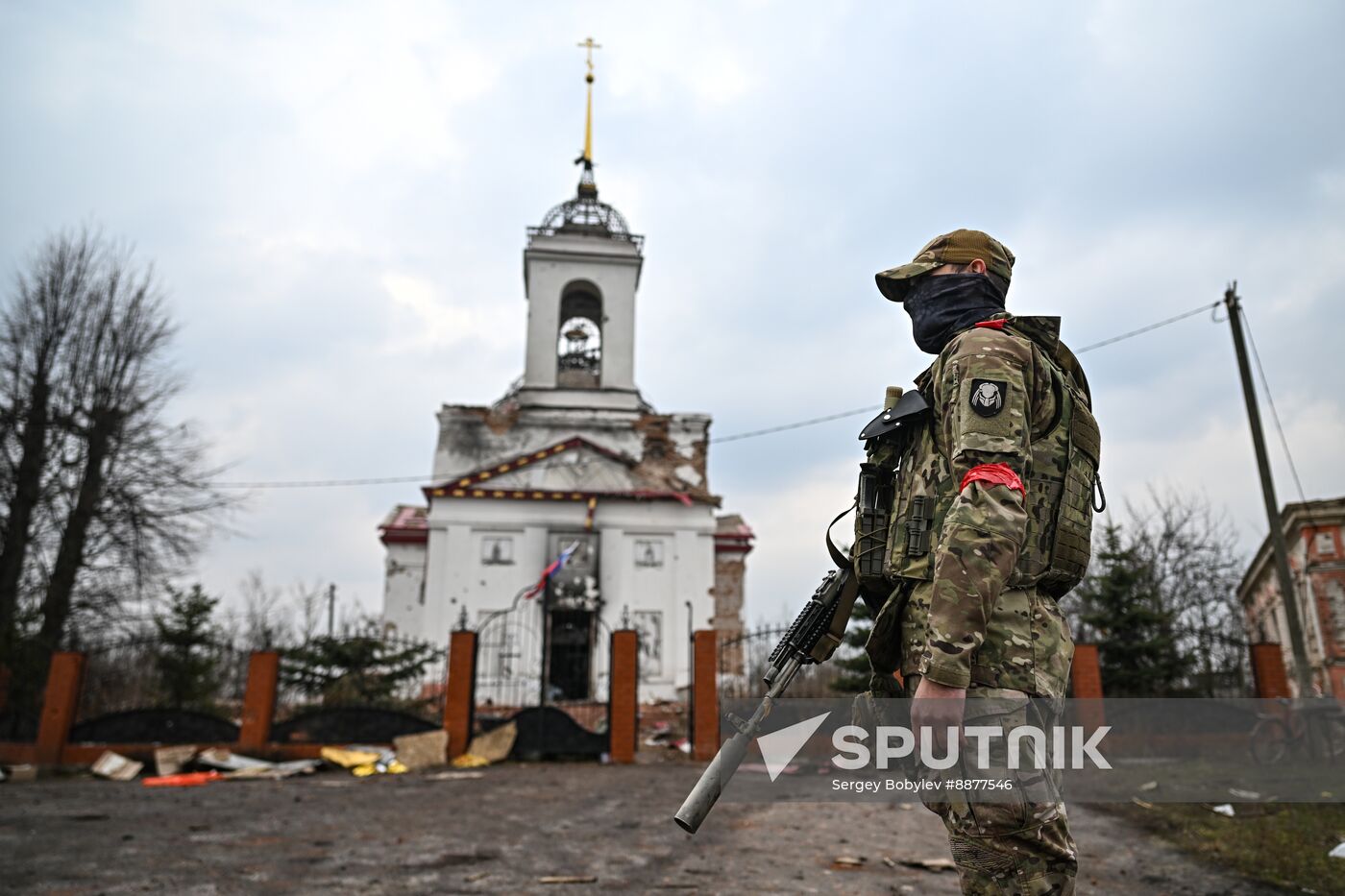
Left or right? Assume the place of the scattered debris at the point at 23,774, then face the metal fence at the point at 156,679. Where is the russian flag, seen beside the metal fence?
right

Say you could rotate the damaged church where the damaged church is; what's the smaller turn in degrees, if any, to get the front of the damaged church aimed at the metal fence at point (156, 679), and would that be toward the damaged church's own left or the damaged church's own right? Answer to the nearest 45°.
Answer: approximately 45° to the damaged church's own right

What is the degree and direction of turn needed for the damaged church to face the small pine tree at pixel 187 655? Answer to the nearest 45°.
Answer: approximately 45° to its right

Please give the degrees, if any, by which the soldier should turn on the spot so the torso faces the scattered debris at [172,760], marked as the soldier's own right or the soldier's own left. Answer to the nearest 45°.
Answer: approximately 45° to the soldier's own right

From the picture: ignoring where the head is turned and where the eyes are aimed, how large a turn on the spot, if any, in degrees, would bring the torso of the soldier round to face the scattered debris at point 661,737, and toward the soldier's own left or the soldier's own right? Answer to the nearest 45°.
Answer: approximately 45° to the soldier's own right

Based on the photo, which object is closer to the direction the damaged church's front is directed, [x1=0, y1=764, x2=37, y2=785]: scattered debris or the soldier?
the soldier

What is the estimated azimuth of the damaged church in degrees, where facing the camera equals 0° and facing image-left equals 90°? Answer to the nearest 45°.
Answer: approximately 0°

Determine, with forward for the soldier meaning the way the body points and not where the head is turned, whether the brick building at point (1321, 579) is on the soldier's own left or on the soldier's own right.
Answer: on the soldier's own right

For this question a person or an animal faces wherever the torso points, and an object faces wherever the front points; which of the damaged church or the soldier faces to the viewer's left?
the soldier

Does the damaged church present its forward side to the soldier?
yes

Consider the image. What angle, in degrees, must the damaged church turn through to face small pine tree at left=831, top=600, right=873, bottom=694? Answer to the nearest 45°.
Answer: approximately 45° to its left

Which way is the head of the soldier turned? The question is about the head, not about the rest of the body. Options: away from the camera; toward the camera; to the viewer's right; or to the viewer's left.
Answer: to the viewer's left

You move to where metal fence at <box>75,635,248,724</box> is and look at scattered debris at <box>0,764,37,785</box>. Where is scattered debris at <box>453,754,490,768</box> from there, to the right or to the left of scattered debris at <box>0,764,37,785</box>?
left

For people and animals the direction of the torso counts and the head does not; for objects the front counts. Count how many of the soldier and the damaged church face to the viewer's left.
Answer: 1

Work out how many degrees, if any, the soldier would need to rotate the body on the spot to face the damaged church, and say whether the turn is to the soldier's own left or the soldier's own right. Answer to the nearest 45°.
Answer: approximately 45° to the soldier's own right

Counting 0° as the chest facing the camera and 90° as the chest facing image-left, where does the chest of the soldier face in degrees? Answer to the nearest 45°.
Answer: approximately 90°
